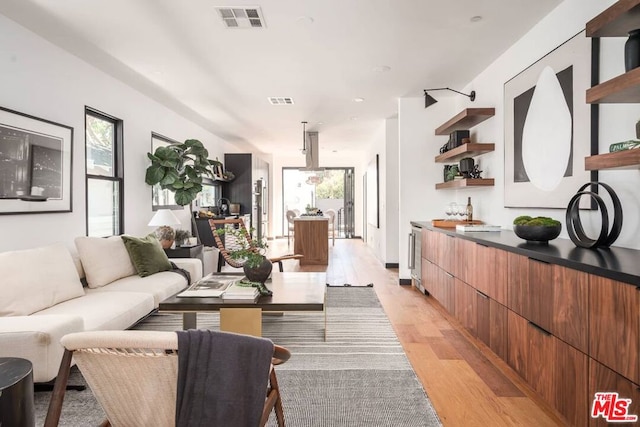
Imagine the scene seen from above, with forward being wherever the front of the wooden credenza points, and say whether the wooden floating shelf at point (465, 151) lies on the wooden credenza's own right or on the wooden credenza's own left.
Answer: on the wooden credenza's own right

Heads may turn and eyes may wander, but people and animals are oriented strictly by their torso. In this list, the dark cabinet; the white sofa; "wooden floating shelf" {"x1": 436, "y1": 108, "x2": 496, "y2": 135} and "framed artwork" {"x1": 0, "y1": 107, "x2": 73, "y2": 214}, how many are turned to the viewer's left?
1

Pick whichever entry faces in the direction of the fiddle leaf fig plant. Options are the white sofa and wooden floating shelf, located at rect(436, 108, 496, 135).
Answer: the wooden floating shelf

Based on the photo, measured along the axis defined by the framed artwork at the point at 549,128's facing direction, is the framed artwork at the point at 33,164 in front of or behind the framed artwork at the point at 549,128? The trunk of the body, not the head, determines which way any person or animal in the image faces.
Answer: in front

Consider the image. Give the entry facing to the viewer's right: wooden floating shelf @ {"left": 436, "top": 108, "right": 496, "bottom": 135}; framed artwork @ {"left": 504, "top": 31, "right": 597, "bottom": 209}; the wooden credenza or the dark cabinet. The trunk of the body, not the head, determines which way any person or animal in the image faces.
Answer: the dark cabinet

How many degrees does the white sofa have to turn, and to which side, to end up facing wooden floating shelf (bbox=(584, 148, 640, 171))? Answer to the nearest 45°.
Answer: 0° — it already faces it

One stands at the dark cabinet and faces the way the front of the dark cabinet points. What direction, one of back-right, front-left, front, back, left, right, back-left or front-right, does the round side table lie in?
right

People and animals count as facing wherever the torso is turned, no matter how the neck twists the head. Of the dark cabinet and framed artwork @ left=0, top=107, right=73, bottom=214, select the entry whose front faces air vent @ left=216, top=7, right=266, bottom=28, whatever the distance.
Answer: the framed artwork

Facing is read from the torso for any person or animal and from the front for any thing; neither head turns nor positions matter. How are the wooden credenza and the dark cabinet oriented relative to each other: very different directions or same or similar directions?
very different directions

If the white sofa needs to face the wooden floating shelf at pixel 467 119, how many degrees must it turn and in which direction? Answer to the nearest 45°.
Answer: approximately 45° to its left

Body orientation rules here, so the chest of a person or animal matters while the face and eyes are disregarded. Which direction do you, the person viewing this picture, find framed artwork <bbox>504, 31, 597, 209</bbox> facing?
facing the viewer and to the left of the viewer

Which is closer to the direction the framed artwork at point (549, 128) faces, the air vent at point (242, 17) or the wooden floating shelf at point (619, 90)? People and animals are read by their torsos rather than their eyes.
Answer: the air vent

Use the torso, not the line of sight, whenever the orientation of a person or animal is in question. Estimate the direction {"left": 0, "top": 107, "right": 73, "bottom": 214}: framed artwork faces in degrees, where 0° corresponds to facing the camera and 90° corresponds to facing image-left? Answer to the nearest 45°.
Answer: approximately 315°

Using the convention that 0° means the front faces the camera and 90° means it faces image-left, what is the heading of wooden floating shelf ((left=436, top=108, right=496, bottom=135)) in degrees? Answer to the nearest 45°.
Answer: approximately 90°

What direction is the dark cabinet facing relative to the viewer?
to the viewer's right

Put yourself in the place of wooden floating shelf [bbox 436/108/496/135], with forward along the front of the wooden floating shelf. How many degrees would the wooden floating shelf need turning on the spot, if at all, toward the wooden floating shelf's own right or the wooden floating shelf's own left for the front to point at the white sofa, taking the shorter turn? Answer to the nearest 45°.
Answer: approximately 45° to the wooden floating shelf's own left

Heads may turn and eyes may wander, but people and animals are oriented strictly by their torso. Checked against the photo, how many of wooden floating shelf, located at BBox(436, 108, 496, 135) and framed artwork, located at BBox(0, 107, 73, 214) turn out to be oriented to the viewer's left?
1

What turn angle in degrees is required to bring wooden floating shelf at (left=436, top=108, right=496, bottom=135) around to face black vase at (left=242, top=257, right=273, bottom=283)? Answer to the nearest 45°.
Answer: approximately 45° to its left

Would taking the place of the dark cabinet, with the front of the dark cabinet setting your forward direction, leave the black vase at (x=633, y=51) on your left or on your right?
on your right
